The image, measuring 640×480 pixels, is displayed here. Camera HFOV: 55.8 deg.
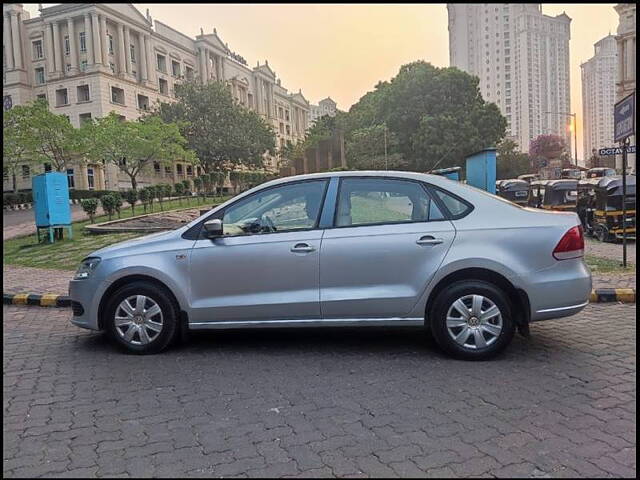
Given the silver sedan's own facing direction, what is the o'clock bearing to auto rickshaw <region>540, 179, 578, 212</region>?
The auto rickshaw is roughly at 4 o'clock from the silver sedan.

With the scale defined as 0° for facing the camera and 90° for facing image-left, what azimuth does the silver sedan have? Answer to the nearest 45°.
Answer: approximately 90°

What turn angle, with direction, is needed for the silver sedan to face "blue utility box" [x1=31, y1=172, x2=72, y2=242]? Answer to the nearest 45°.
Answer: approximately 45° to its right

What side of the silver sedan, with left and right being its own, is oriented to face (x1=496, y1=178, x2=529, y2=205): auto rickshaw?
right

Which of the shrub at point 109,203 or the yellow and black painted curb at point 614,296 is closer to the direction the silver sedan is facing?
the shrub

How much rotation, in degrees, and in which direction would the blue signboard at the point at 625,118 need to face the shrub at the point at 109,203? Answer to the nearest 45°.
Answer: approximately 45° to its right

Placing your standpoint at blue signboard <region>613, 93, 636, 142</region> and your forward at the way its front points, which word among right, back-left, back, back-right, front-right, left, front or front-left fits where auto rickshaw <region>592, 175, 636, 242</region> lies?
back-right

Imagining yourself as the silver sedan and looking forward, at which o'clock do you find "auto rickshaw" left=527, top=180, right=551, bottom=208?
The auto rickshaw is roughly at 4 o'clock from the silver sedan.

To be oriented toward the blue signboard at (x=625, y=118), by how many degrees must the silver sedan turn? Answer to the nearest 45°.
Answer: approximately 135° to its right

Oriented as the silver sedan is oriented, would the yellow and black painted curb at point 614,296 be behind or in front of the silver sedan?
behind

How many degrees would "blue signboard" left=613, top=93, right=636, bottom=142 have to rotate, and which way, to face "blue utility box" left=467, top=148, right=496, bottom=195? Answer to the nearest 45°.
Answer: approximately 90° to its right

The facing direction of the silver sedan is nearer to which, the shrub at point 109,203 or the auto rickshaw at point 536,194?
the shrub

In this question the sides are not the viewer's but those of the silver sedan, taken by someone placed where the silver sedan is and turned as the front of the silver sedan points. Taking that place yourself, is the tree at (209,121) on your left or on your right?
on your right
